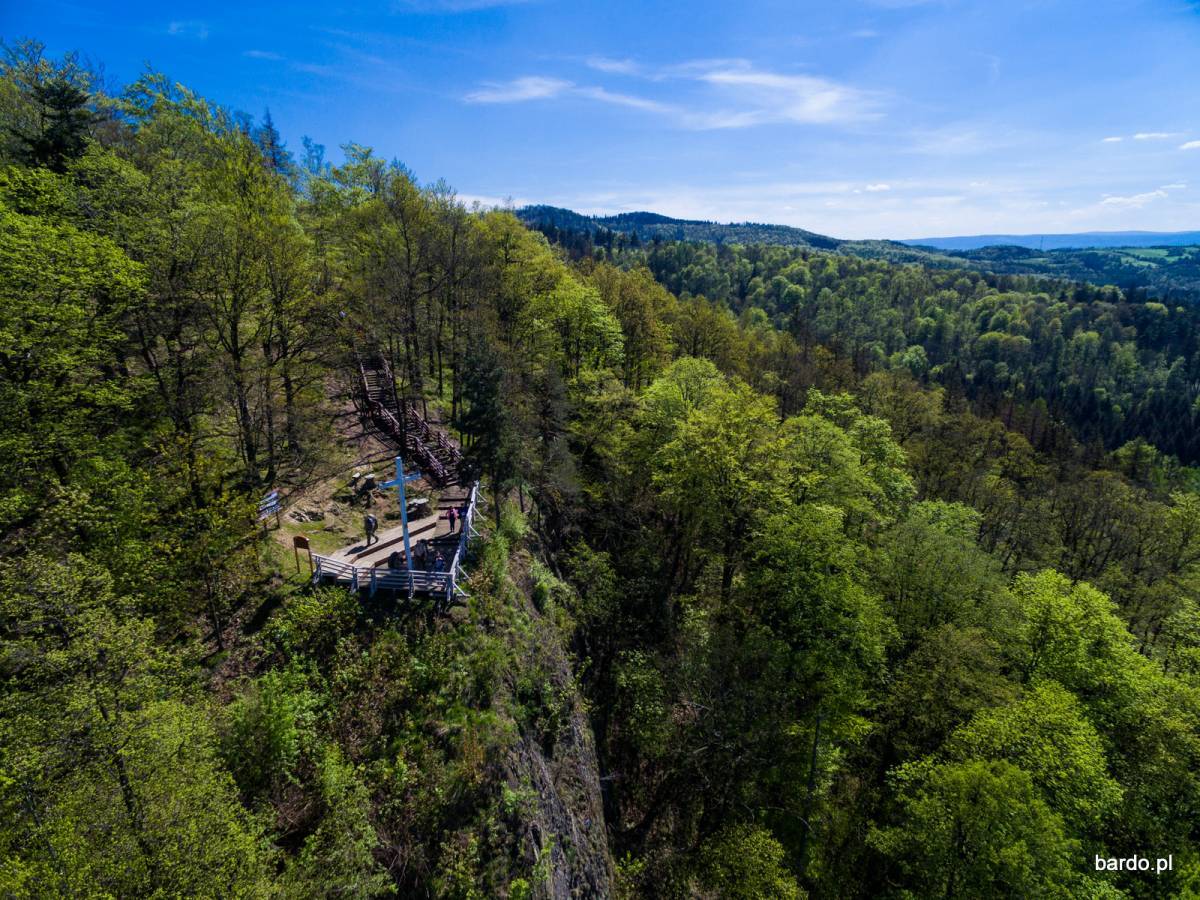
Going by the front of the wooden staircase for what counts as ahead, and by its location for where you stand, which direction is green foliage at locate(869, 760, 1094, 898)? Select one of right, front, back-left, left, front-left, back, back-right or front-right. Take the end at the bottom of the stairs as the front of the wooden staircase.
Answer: front

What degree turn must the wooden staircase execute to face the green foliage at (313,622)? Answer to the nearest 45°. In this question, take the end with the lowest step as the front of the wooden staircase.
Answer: approximately 45° to its right

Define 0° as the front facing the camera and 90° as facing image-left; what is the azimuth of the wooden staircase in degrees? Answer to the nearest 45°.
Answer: approximately 315°

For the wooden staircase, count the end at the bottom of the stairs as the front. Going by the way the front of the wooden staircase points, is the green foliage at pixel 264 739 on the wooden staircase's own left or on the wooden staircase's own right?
on the wooden staircase's own right

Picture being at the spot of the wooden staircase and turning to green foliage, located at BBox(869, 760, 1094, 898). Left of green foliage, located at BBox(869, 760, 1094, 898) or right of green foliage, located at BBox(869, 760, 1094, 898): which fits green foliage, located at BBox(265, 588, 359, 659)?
right

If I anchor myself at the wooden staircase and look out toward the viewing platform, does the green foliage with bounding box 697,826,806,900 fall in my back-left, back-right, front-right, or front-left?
front-left

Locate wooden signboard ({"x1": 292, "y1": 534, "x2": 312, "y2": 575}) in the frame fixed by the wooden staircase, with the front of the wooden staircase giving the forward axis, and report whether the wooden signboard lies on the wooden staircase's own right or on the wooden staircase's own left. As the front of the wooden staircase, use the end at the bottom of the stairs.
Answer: on the wooden staircase's own right

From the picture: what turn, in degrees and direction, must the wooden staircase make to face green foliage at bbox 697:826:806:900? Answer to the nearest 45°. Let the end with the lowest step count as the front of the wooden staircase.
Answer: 0° — it already faces it
